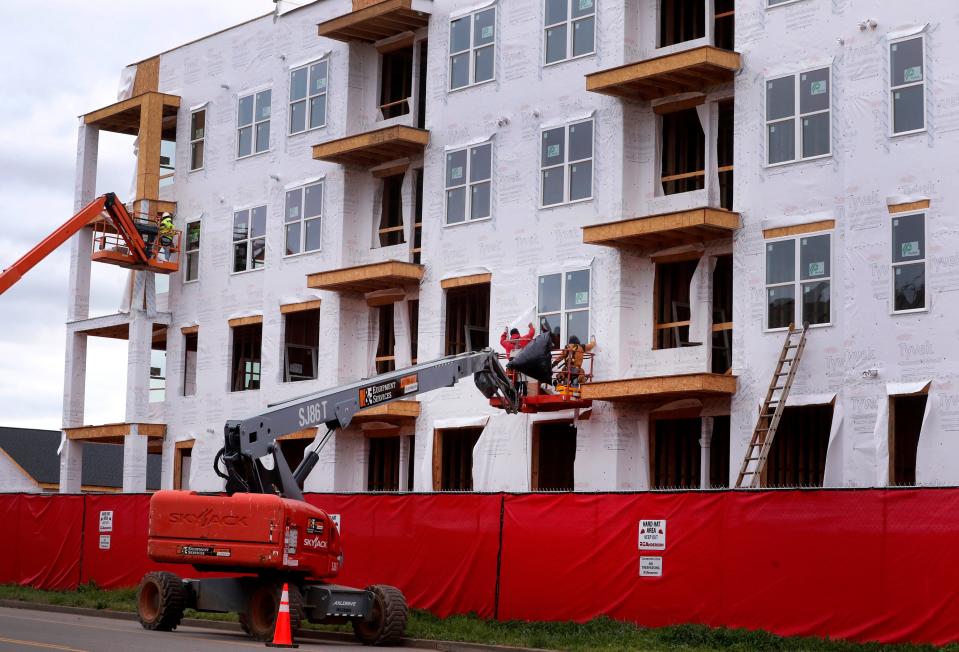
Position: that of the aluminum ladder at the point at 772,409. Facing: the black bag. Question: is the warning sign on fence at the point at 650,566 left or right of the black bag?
left

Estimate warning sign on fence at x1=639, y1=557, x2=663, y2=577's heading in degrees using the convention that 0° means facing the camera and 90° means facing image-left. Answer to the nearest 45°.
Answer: approximately 0°

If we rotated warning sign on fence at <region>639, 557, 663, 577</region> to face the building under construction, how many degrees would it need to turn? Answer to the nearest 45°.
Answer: approximately 180°

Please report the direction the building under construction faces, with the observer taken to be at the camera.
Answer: facing the viewer and to the left of the viewer

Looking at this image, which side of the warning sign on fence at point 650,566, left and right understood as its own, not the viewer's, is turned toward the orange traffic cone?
right

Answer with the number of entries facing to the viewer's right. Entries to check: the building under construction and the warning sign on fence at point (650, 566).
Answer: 0

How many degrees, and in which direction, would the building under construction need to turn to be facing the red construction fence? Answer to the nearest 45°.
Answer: approximately 45° to its left
